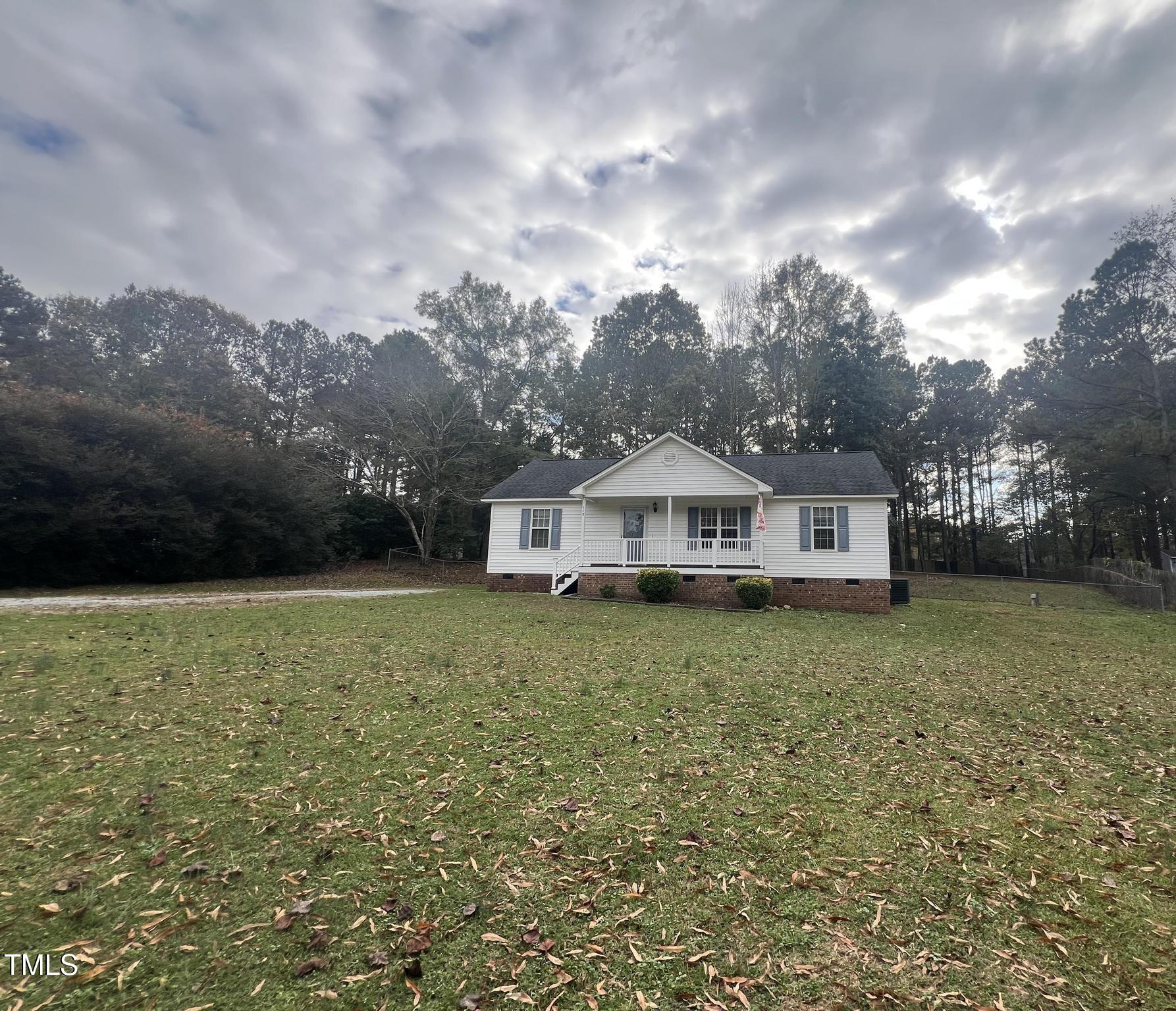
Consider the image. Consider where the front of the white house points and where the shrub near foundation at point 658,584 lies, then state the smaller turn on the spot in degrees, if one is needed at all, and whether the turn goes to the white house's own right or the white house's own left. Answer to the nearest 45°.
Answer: approximately 45° to the white house's own right

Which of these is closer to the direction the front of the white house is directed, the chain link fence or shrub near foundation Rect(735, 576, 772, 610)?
the shrub near foundation

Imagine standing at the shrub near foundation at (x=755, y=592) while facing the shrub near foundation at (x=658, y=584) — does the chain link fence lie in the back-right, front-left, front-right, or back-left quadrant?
back-right

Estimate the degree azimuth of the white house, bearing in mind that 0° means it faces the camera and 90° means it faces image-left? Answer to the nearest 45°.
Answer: approximately 0°

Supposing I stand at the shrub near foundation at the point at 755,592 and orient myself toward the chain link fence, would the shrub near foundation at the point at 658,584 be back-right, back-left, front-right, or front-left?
back-left

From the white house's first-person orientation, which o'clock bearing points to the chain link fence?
The chain link fence is roughly at 8 o'clock from the white house.

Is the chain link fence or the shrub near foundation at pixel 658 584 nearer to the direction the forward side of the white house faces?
the shrub near foundation

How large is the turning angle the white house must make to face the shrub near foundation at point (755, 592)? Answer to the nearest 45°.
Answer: approximately 45° to its left
